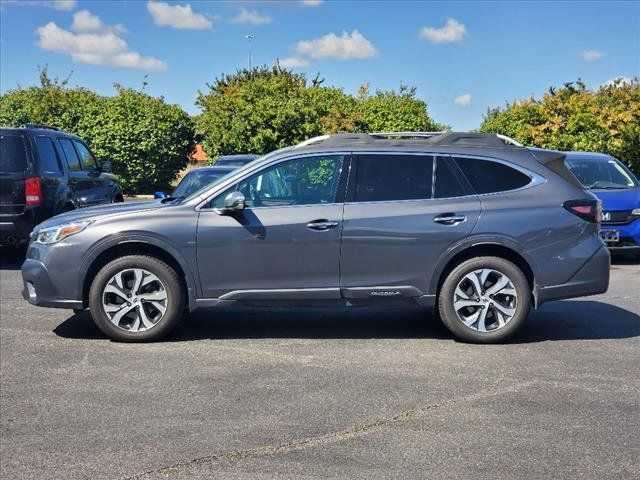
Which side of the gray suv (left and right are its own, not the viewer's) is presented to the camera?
left

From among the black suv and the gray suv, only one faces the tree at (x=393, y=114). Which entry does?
the black suv

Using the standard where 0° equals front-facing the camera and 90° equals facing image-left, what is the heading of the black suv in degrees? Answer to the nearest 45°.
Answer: approximately 225°

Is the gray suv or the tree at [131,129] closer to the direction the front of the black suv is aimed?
the tree

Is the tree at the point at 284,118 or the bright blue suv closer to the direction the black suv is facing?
the tree

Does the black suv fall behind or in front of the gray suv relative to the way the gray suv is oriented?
in front

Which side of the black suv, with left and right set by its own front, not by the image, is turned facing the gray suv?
right

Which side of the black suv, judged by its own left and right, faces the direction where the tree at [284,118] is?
front

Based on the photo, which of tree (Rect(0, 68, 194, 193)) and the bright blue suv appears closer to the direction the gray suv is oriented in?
the tree

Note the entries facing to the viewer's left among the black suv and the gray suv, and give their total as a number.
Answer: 1
